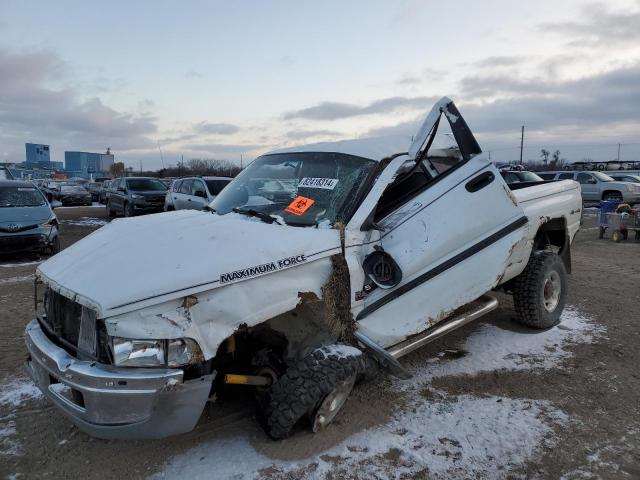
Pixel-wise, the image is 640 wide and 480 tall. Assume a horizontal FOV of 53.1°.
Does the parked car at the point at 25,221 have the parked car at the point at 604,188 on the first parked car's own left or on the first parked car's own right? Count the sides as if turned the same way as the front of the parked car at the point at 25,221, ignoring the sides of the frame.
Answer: on the first parked car's own left

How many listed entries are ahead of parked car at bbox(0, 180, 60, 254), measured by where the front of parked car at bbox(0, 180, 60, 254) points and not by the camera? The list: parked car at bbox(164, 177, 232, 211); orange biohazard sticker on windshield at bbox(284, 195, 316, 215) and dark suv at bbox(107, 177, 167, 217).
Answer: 1

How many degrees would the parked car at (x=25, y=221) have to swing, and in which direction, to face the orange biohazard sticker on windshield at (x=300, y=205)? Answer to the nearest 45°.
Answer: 0° — it already faces it

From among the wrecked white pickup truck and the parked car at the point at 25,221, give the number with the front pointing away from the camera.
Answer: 0

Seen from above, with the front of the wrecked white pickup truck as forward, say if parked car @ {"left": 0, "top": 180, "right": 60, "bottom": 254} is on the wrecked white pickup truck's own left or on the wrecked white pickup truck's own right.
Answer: on the wrecked white pickup truck's own right

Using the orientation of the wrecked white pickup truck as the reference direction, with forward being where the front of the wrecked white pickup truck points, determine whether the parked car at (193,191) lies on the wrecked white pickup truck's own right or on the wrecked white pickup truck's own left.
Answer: on the wrecked white pickup truck's own right

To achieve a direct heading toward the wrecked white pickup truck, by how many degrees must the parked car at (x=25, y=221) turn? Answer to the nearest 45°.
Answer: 0° — it already faces it

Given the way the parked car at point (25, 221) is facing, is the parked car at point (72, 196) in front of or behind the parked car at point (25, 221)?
behind

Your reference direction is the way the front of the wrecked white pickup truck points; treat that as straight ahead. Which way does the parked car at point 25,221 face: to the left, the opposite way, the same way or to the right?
to the left

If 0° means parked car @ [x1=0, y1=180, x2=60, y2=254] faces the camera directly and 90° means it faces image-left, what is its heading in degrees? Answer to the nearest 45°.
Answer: approximately 0°

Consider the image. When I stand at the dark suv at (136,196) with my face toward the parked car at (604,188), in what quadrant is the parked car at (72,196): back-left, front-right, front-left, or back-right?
back-left

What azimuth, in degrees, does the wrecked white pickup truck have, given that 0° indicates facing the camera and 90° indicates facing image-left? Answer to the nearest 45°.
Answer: approximately 45°
